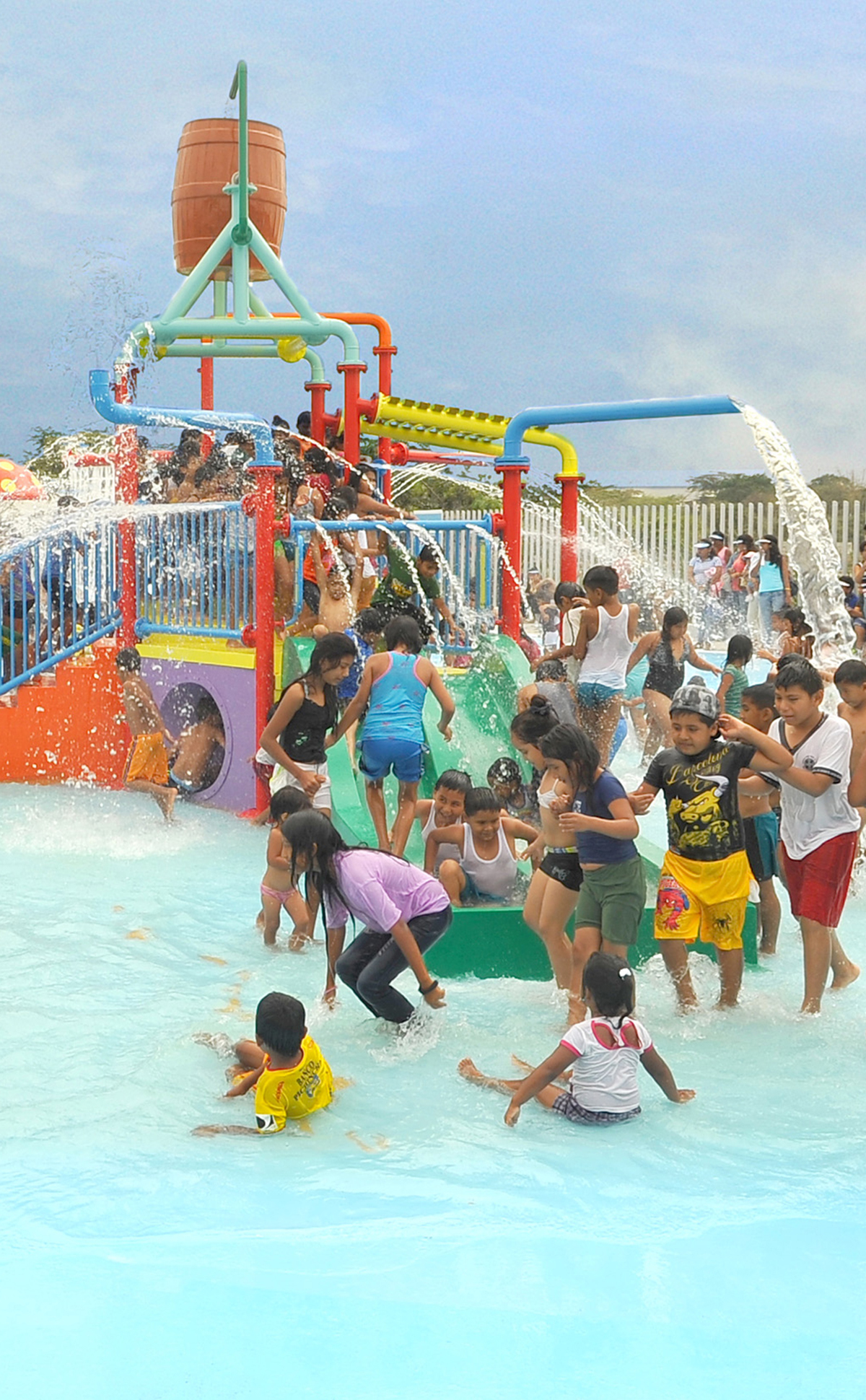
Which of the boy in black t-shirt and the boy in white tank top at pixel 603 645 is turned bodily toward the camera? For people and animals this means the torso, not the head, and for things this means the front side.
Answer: the boy in black t-shirt

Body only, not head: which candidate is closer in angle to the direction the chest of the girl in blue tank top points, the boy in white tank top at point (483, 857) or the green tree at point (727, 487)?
the green tree

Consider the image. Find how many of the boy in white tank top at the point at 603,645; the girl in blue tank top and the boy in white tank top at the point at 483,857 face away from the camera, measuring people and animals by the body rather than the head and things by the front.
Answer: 2

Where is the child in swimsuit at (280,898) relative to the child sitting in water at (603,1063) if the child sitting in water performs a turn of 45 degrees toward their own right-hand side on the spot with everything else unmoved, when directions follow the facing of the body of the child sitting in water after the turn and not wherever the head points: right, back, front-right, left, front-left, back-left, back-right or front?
front-left

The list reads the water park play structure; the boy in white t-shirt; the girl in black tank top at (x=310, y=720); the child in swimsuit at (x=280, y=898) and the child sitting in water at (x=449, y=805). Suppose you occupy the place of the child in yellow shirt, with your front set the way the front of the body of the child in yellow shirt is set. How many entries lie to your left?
0

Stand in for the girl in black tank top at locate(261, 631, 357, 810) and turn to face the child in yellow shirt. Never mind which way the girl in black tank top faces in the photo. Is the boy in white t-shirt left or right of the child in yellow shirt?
left

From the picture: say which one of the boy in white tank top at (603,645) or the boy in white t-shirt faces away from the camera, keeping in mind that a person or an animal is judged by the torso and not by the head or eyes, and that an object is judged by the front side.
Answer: the boy in white tank top

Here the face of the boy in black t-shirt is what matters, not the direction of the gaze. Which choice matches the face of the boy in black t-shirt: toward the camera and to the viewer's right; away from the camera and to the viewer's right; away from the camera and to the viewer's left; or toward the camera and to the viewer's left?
toward the camera and to the viewer's left

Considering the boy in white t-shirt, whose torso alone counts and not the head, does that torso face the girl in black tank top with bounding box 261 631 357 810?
no

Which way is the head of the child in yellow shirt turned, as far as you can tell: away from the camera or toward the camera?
away from the camera

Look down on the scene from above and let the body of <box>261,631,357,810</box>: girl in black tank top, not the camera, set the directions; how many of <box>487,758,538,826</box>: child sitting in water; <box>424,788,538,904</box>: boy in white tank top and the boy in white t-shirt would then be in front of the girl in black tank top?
3

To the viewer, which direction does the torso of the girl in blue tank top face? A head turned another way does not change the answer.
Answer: away from the camera

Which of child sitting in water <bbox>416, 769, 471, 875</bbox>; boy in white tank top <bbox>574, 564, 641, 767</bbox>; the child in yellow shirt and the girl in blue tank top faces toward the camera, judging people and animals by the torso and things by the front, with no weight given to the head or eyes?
the child sitting in water

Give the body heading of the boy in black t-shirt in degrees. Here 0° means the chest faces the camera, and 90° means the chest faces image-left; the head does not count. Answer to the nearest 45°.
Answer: approximately 0°

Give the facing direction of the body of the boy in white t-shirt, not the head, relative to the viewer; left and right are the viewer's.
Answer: facing the viewer and to the left of the viewer

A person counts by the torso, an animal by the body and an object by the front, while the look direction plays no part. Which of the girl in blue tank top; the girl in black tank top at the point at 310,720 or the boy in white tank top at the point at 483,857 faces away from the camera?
the girl in blue tank top

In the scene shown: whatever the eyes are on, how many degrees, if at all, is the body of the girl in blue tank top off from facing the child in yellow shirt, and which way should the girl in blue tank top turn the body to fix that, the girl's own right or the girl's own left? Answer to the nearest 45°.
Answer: approximately 180°

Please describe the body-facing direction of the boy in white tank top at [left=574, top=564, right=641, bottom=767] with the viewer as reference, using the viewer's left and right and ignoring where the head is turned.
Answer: facing away from the viewer

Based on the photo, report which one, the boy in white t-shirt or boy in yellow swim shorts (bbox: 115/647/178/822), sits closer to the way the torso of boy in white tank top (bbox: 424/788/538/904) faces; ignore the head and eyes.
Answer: the boy in white t-shirt

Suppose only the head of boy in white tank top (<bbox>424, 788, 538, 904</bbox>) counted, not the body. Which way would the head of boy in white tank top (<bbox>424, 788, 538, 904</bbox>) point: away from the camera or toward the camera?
toward the camera

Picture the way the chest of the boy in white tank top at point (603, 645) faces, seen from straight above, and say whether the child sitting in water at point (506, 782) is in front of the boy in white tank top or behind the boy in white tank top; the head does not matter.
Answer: behind

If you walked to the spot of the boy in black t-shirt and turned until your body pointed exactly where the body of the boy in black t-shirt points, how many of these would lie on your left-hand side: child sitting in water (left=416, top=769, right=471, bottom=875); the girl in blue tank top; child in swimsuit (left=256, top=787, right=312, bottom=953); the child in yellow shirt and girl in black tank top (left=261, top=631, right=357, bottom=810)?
0

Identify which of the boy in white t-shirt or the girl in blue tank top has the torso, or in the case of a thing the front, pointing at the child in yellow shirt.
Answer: the boy in white t-shirt
